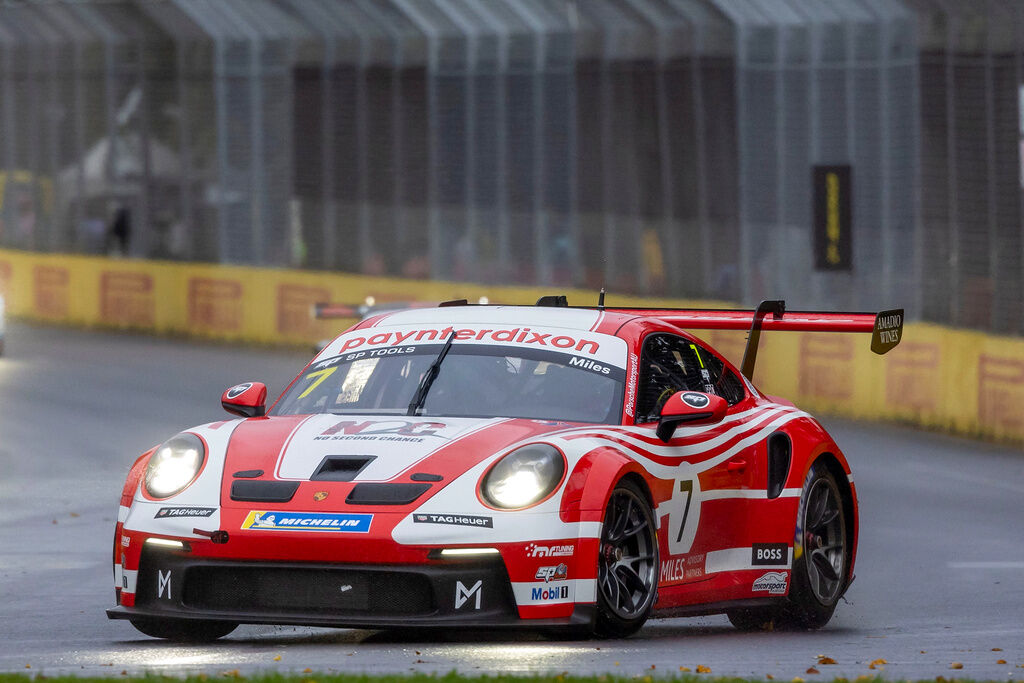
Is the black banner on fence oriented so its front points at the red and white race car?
yes

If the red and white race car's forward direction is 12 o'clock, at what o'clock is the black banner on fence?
The black banner on fence is roughly at 5 o'clock from the red and white race car.

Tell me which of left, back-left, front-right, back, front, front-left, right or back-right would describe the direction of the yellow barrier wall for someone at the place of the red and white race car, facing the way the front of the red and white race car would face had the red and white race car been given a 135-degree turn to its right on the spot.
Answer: front

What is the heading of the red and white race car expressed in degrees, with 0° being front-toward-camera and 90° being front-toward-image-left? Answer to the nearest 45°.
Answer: approximately 45°

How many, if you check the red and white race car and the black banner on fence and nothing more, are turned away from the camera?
0

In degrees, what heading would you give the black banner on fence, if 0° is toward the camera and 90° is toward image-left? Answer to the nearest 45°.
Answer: approximately 0°
